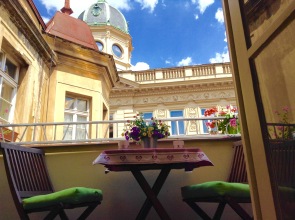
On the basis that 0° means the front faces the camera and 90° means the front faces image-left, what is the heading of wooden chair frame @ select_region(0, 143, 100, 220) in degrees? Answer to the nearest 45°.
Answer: approximately 315°

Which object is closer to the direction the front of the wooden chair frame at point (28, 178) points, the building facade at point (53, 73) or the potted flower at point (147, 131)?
the potted flower

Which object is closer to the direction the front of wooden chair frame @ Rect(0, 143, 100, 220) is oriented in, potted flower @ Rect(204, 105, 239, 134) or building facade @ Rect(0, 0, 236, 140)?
the potted flower

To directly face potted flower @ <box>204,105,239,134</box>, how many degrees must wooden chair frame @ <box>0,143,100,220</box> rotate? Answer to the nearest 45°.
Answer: approximately 45° to its left

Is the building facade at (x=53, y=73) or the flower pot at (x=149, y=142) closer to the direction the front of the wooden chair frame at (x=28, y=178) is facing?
the flower pot

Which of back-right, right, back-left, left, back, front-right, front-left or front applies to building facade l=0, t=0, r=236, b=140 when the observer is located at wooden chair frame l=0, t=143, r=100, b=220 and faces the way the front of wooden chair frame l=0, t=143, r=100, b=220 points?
back-left
